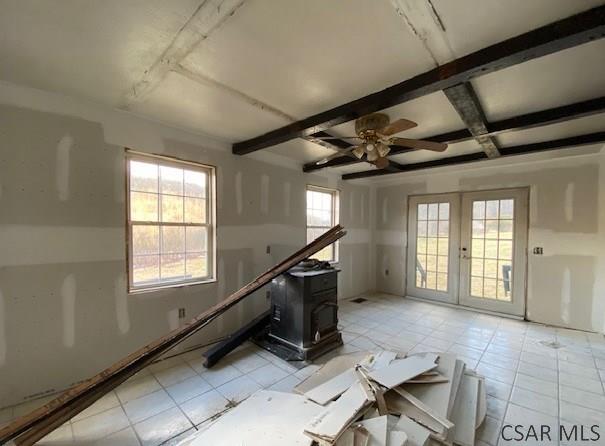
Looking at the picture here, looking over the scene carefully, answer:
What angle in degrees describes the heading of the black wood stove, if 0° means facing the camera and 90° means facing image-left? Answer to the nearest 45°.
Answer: approximately 315°

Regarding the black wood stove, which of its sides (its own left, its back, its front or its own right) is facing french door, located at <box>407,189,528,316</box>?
left

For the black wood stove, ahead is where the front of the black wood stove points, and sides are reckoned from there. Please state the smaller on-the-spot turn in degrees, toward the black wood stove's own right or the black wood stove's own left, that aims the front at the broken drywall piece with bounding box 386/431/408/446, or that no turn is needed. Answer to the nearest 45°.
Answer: approximately 45° to the black wood stove's own right

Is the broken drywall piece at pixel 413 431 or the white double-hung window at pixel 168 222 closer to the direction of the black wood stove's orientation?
the broken drywall piece

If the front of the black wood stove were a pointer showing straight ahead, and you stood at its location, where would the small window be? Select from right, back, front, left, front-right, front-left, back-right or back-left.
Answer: back-left

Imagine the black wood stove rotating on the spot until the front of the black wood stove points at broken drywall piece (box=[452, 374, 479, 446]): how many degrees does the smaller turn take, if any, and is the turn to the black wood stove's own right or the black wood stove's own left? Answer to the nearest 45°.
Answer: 0° — it already faces it

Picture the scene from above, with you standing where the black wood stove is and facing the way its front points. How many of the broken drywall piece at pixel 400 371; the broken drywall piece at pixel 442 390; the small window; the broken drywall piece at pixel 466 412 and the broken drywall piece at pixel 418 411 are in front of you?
4

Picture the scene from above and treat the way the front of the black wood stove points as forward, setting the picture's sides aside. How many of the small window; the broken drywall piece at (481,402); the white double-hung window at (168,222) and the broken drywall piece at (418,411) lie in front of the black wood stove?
2

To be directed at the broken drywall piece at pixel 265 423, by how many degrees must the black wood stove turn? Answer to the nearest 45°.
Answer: approximately 45° to its right

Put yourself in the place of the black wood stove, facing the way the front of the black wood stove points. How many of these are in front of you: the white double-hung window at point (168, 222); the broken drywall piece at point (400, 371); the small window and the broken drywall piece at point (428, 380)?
2

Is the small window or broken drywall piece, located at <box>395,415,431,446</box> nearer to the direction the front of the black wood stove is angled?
the broken drywall piece

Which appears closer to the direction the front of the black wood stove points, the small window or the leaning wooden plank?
the leaning wooden plank

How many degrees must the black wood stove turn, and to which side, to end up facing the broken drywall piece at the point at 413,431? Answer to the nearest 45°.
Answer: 0° — it already faces it

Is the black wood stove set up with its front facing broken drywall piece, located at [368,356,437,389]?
yes
